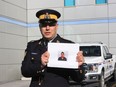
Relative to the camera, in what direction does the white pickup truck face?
facing the viewer and to the left of the viewer

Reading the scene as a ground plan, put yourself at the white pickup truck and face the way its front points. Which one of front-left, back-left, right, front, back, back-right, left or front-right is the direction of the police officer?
front-left
